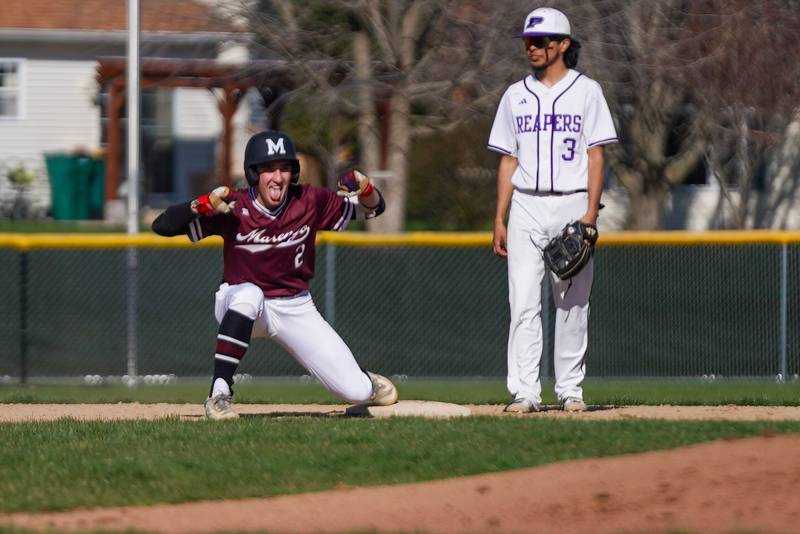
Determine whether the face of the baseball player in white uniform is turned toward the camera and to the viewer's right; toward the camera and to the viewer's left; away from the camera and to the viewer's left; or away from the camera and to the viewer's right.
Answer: toward the camera and to the viewer's left

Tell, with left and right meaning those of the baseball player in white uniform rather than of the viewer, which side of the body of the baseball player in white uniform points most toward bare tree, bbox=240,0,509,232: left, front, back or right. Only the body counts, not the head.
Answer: back

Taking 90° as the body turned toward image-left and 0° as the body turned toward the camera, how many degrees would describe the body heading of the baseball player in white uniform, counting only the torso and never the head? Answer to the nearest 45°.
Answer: approximately 0°

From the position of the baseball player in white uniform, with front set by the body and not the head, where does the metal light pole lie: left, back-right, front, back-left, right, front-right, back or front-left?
back-right

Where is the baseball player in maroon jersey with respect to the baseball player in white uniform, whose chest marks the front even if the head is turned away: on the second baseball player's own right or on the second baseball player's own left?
on the second baseball player's own right

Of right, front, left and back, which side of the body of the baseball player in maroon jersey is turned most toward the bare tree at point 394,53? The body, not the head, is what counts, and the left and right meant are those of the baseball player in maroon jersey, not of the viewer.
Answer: back

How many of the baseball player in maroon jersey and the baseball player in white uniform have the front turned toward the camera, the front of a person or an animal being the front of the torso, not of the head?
2

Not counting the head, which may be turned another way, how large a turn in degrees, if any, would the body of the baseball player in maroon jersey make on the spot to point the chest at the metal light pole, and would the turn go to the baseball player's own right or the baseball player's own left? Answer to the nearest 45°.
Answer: approximately 180°

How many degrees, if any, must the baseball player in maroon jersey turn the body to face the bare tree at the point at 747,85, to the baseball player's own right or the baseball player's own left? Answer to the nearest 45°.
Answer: approximately 135° to the baseball player's own left
